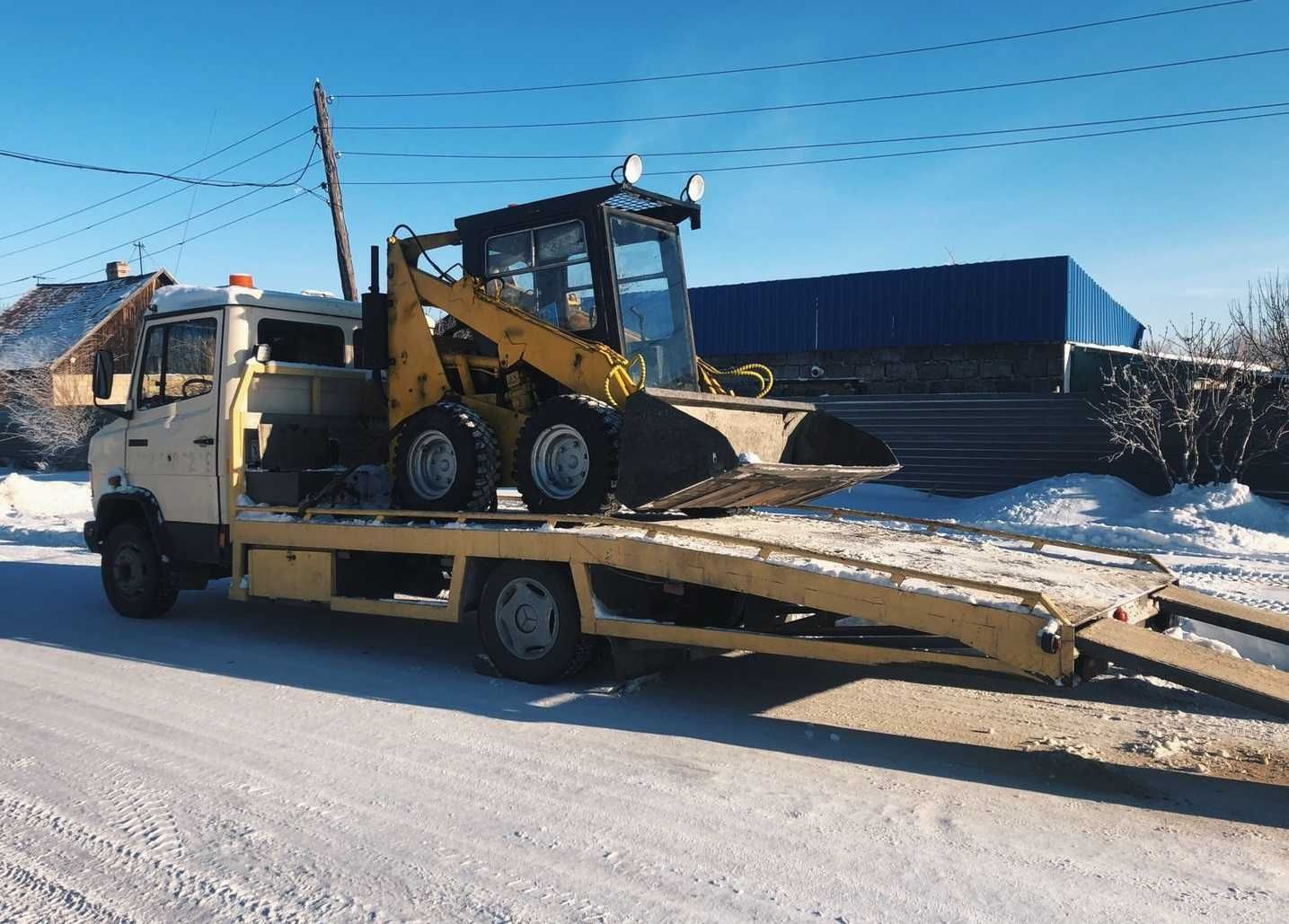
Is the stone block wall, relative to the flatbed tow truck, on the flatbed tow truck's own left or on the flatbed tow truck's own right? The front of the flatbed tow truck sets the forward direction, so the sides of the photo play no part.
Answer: on the flatbed tow truck's own right

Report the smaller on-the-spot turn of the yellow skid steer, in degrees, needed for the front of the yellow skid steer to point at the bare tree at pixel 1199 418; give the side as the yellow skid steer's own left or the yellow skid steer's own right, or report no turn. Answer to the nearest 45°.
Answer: approximately 90° to the yellow skid steer's own left

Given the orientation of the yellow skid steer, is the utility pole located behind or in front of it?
behind

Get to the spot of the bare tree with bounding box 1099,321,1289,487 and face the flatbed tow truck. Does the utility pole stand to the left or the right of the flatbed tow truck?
right

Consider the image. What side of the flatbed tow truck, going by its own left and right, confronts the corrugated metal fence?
right

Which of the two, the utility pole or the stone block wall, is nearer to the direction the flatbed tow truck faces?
the utility pole

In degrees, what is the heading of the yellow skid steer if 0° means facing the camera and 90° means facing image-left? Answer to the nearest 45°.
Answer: approximately 315°

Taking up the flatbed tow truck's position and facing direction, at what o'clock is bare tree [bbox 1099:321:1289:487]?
The bare tree is roughly at 3 o'clock from the flatbed tow truck.

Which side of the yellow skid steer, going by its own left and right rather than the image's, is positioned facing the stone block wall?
left

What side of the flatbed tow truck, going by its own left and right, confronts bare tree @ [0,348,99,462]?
front

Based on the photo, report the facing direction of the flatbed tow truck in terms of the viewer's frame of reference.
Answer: facing away from the viewer and to the left of the viewer
